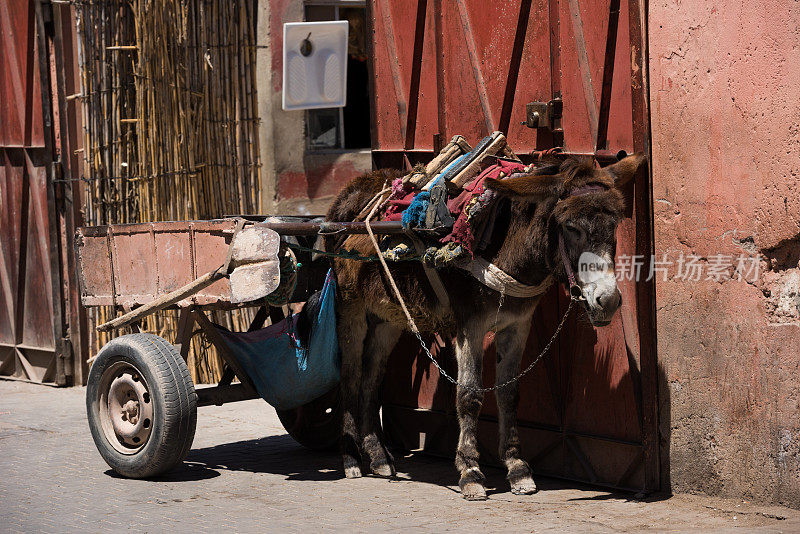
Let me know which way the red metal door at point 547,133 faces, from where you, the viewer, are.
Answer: facing the viewer

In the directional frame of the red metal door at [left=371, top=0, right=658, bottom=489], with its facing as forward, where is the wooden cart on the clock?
The wooden cart is roughly at 3 o'clock from the red metal door.

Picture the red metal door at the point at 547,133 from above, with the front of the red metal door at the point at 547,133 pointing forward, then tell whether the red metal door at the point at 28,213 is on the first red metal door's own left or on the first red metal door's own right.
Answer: on the first red metal door's own right

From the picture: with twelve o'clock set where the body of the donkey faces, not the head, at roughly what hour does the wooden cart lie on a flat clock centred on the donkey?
The wooden cart is roughly at 5 o'clock from the donkey.

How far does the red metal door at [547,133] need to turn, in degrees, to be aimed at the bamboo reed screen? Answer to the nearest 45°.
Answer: approximately 135° to its right

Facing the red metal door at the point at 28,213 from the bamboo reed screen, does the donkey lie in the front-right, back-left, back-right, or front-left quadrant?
back-left

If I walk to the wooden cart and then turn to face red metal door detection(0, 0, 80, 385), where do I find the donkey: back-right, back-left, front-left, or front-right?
back-right

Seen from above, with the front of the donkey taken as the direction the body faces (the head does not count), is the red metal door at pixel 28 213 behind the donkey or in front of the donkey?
behind

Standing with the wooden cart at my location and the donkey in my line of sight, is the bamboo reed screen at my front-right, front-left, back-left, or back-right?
back-left
